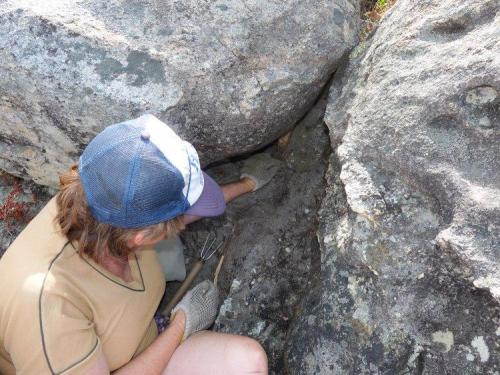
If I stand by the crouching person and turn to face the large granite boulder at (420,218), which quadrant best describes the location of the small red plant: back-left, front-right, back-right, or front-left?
back-left

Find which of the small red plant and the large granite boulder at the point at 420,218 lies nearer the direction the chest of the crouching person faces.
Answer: the large granite boulder

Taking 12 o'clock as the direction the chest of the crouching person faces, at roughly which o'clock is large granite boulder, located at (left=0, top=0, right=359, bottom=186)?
The large granite boulder is roughly at 10 o'clock from the crouching person.

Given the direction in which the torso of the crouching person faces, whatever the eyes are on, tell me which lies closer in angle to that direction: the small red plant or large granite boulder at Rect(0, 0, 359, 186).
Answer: the large granite boulder

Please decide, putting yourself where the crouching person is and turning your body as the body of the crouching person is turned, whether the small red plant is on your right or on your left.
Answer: on your left

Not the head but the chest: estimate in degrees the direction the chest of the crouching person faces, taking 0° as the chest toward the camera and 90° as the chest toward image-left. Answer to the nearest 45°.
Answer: approximately 270°

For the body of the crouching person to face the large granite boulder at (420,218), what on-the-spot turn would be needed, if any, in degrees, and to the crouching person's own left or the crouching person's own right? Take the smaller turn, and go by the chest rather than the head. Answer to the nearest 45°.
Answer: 0° — they already face it
